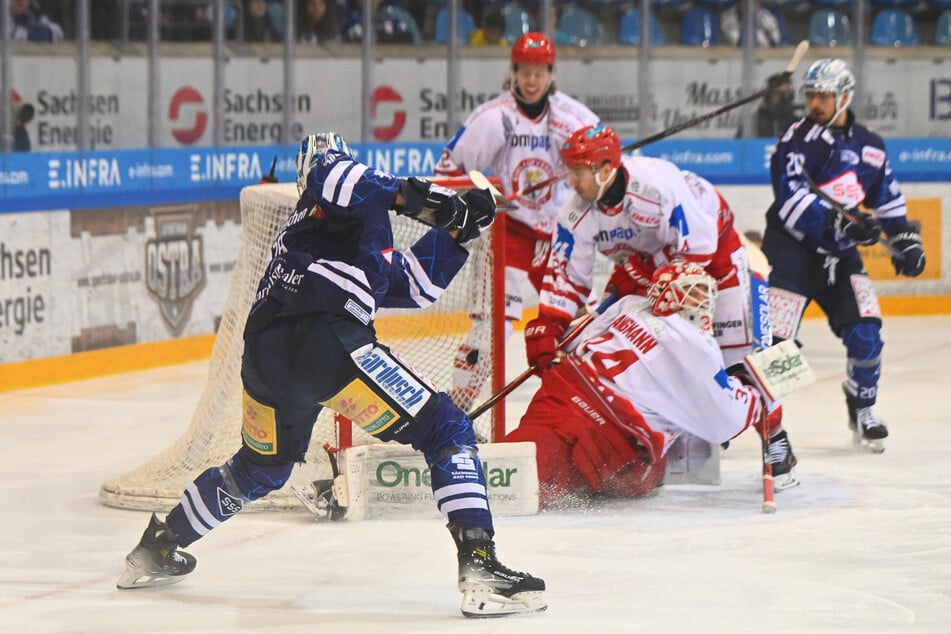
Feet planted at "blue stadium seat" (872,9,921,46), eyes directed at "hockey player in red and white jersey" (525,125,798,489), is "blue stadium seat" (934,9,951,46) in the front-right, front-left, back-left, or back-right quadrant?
back-left

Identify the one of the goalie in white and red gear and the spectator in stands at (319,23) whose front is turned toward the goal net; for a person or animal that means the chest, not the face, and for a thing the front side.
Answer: the spectator in stands

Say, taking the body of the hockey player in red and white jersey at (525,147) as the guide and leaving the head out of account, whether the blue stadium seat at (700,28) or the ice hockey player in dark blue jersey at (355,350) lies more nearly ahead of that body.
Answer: the ice hockey player in dark blue jersey

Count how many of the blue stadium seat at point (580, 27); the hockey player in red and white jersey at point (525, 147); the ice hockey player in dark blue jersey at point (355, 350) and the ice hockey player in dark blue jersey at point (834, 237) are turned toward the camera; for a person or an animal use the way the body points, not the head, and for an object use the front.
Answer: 3
